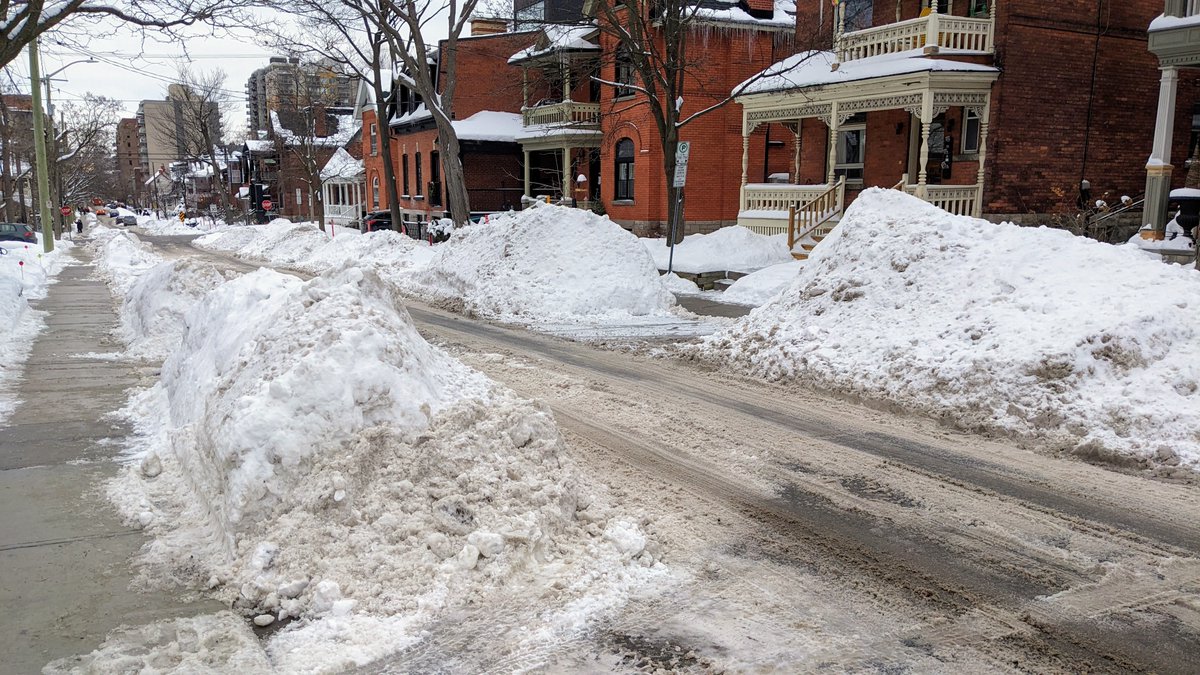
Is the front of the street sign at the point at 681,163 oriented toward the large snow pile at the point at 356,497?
yes

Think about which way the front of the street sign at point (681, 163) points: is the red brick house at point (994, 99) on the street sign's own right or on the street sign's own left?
on the street sign's own left

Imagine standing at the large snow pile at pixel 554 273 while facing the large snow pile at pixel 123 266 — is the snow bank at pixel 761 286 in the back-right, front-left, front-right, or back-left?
back-right

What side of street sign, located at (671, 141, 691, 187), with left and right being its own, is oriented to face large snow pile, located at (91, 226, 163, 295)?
right

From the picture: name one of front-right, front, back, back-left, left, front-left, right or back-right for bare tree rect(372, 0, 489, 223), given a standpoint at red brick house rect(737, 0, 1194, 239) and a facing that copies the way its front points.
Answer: front-right

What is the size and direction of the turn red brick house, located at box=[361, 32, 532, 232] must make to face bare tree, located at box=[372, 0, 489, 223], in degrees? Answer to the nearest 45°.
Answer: approximately 45° to its left

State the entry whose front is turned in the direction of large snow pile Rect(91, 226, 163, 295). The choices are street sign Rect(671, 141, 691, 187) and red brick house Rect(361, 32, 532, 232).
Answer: the red brick house

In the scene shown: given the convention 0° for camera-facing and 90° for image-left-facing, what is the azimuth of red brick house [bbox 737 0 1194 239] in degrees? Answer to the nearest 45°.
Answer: approximately 45°
